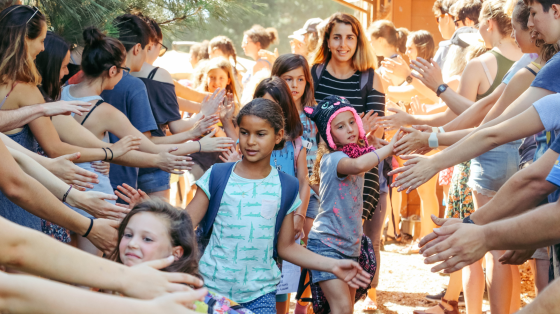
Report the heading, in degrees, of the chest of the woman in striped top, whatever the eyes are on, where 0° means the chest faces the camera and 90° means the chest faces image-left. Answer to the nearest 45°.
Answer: approximately 0°

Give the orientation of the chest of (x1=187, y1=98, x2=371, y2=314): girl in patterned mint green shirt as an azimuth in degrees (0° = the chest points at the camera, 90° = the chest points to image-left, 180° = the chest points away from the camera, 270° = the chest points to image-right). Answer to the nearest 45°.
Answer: approximately 0°

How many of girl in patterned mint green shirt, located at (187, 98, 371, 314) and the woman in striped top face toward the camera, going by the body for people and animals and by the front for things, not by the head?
2
